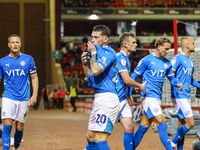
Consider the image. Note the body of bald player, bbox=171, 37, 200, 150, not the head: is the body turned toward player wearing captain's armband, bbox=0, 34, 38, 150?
no

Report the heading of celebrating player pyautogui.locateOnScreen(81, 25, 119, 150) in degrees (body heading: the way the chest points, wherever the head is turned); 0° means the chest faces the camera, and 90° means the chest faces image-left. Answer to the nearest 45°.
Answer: approximately 90°

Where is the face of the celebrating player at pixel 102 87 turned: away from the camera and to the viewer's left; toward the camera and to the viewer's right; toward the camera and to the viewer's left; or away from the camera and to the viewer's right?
toward the camera and to the viewer's left

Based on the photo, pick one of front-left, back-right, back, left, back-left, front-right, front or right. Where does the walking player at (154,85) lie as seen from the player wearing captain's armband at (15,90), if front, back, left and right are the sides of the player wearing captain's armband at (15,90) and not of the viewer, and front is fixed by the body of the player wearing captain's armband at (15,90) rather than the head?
left

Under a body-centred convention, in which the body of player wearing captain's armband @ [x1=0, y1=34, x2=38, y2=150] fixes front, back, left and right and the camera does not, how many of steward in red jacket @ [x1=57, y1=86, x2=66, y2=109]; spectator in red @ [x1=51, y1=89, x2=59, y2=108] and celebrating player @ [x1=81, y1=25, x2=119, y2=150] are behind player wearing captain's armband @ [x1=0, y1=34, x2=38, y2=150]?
2

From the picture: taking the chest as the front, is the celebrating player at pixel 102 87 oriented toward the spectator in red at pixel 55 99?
no

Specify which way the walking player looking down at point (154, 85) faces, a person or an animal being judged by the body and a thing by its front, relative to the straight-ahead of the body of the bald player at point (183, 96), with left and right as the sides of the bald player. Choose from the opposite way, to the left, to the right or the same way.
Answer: the same way

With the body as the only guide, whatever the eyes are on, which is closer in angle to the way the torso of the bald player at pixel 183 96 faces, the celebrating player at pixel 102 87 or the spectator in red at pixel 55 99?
the celebrating player

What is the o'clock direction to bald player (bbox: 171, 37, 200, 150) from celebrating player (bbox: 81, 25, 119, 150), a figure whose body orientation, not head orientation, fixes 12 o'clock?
The bald player is roughly at 4 o'clock from the celebrating player.

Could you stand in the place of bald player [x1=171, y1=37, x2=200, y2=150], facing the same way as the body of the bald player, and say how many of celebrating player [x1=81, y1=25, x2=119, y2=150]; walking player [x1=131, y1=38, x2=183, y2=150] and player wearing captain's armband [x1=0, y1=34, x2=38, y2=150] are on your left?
0

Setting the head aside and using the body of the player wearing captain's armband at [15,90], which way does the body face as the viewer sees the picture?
toward the camera
